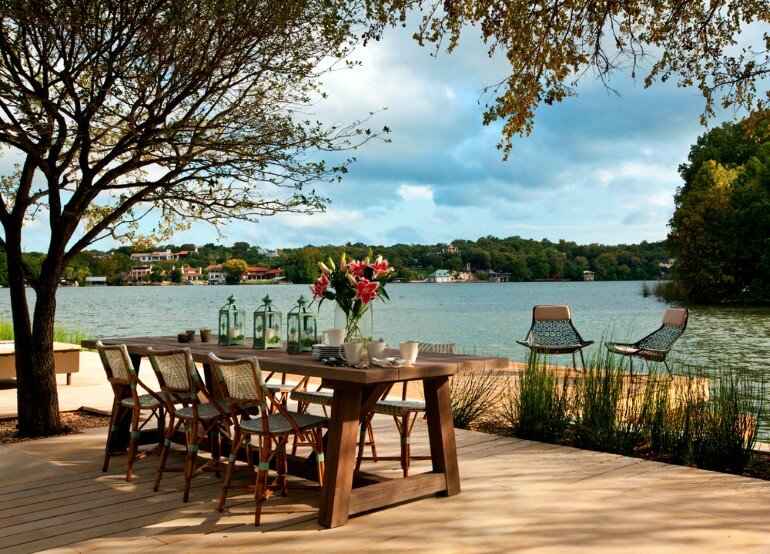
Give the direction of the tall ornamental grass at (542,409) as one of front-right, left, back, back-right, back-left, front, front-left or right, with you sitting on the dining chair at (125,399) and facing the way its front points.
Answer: front-right

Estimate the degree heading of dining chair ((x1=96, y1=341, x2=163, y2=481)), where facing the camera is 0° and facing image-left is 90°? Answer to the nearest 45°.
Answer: approximately 225°

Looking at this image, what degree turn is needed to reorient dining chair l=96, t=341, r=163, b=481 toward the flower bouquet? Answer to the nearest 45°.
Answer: approximately 90° to its right

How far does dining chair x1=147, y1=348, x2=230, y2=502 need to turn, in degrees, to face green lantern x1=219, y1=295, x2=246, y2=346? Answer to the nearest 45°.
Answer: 0° — it already faces it

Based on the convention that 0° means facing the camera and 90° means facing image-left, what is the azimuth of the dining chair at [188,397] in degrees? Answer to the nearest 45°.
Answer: approximately 225°

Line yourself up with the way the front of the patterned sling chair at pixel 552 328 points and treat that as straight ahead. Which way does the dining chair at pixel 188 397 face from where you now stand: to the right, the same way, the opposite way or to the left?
the opposite way

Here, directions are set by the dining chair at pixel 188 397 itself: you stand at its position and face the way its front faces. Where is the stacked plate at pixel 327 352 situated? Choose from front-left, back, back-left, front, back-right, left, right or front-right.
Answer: right

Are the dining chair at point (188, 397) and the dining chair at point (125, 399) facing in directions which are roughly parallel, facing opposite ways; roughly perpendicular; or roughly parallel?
roughly parallel

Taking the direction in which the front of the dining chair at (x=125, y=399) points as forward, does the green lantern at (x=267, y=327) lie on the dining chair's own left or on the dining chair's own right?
on the dining chair's own right

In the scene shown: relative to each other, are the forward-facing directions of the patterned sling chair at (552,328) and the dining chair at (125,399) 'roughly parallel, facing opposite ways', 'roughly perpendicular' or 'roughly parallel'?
roughly parallel, facing opposite ways

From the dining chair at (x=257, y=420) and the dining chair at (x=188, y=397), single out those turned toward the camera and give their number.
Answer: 0

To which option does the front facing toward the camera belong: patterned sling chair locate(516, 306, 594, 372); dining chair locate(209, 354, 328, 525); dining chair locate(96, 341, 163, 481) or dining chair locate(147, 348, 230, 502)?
the patterned sling chair

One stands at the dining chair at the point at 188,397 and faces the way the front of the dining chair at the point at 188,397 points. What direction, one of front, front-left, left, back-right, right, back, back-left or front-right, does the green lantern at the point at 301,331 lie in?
front-right

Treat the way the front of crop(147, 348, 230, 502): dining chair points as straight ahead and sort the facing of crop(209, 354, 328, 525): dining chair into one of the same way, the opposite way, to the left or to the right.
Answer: the same way

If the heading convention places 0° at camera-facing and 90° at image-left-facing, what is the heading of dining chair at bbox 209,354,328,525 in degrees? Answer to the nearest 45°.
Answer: approximately 225°

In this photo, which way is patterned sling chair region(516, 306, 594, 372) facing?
toward the camera

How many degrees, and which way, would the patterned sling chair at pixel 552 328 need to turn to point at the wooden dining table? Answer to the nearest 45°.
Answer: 0° — it already faces it
